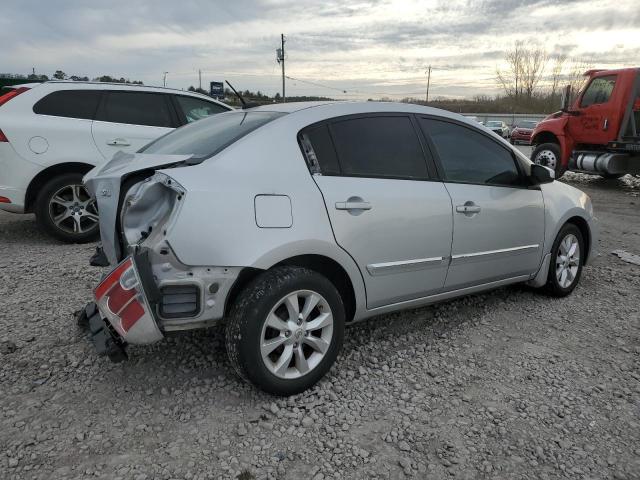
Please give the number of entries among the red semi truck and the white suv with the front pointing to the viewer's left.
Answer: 1

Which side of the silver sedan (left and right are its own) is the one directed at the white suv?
left

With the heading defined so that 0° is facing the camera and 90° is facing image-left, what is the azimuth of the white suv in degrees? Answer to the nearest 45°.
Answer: approximately 270°

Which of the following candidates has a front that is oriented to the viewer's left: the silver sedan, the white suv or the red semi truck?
the red semi truck

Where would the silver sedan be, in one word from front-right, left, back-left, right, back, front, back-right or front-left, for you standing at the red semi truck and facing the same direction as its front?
left

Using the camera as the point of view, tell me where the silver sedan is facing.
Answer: facing away from the viewer and to the right of the viewer

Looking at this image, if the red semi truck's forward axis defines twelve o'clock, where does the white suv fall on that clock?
The white suv is roughly at 10 o'clock from the red semi truck.

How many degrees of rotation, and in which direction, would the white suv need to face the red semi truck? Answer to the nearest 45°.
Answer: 0° — it already faces it

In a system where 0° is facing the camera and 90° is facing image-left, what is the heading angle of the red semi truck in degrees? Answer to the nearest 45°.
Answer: approximately 90°
